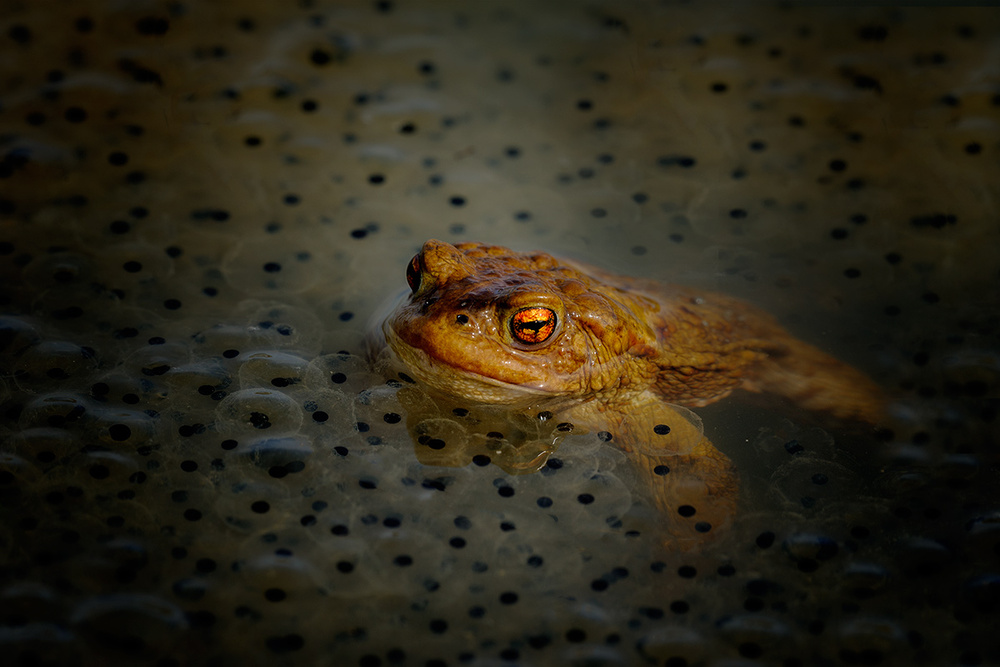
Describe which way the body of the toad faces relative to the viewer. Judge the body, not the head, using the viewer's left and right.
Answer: facing the viewer and to the left of the viewer
